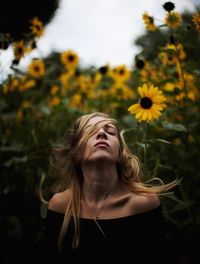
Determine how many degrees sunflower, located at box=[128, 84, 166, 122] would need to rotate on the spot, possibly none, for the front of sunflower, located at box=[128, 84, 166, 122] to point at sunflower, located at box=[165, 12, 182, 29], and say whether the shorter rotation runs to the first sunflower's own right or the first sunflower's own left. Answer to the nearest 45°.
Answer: approximately 180°

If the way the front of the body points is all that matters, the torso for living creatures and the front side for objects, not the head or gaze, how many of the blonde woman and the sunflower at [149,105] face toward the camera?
2

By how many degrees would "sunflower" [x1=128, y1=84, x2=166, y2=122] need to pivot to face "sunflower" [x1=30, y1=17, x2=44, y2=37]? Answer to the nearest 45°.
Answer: approximately 135° to its right

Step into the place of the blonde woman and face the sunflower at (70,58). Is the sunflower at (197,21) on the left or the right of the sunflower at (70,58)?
right

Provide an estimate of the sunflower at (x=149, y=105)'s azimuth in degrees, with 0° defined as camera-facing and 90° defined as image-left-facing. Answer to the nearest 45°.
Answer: approximately 0°

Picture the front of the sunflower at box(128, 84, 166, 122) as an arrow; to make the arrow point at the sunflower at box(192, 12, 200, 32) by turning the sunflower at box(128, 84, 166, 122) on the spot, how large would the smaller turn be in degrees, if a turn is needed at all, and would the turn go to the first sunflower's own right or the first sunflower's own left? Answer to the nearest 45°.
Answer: approximately 135° to the first sunflower's own left

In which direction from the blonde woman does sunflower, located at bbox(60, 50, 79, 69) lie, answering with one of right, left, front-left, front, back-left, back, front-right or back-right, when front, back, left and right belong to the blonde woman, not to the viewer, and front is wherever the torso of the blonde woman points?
back

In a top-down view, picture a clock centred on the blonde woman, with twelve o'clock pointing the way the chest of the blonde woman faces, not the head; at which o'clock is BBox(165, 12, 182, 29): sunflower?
The sunflower is roughly at 7 o'clock from the blonde woman.
